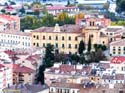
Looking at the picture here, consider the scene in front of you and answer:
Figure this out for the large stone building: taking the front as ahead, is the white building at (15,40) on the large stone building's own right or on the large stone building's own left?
on the large stone building's own right

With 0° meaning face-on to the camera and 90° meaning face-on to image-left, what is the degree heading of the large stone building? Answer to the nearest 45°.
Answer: approximately 0°
